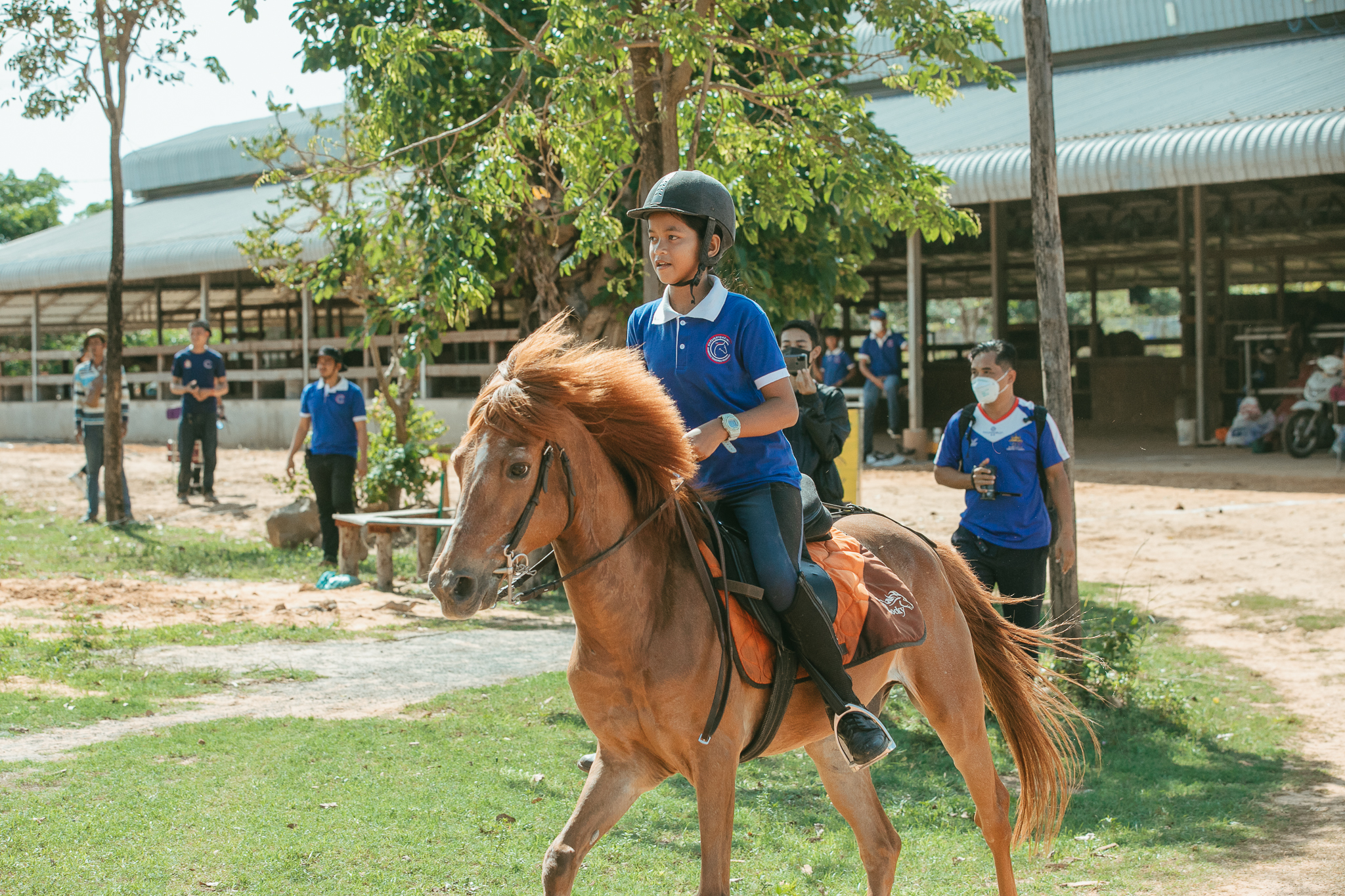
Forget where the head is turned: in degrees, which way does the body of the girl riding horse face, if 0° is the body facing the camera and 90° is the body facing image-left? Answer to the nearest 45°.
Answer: approximately 45°

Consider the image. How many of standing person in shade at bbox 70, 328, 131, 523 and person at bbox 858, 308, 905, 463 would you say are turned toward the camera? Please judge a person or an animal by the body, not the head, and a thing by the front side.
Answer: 2

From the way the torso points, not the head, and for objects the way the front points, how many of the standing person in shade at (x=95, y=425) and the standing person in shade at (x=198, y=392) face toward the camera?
2

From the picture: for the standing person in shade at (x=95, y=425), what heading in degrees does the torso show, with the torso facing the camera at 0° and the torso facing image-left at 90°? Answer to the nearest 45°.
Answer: approximately 0°

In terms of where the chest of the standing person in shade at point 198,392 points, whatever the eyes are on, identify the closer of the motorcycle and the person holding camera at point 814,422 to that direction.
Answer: the person holding camera

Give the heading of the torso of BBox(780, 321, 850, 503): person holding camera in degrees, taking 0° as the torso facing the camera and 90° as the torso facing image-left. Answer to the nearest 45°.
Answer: approximately 45°
